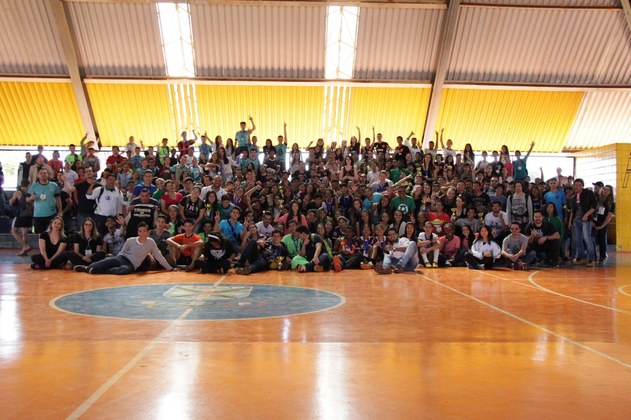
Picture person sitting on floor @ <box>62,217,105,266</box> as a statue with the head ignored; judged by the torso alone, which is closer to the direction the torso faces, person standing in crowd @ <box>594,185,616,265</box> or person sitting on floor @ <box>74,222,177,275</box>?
the person sitting on floor

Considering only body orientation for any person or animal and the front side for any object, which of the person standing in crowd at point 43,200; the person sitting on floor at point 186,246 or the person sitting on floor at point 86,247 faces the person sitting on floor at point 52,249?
the person standing in crowd at point 43,200

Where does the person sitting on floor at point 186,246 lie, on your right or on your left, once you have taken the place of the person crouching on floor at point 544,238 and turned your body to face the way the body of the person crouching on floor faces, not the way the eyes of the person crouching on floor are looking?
on your right

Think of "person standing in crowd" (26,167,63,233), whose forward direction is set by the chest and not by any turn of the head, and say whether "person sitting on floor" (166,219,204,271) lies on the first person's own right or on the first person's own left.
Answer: on the first person's own left

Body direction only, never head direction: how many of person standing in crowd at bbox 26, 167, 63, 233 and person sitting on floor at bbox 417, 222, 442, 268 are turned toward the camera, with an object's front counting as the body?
2

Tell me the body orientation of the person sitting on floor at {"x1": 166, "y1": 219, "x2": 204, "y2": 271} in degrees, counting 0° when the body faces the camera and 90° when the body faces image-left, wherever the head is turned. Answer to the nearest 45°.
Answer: approximately 0°

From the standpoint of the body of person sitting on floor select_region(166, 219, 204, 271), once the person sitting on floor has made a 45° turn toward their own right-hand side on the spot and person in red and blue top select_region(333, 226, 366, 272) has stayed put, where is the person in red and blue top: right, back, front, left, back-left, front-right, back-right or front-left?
back-left

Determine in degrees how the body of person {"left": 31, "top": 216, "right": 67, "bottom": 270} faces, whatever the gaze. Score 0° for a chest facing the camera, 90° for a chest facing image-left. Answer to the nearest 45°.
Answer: approximately 0°

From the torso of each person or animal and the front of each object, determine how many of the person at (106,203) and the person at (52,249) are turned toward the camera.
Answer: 2

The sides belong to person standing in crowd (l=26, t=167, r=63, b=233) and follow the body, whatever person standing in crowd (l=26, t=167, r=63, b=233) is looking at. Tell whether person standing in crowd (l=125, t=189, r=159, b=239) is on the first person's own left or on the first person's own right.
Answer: on the first person's own left
